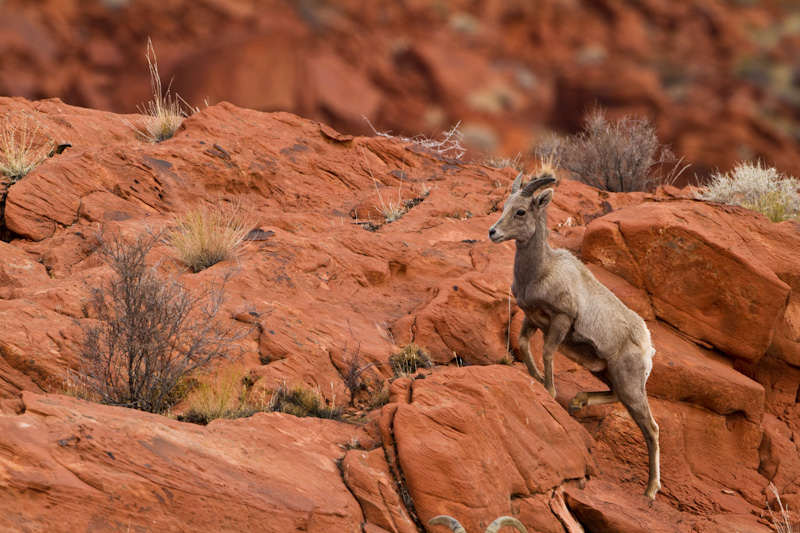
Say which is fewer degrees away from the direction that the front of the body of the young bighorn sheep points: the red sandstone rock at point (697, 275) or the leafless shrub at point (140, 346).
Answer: the leafless shrub

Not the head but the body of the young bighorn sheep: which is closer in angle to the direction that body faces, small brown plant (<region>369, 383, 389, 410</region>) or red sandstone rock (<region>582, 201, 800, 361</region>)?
the small brown plant

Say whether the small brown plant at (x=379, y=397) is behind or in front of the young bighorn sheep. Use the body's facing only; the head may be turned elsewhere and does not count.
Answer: in front

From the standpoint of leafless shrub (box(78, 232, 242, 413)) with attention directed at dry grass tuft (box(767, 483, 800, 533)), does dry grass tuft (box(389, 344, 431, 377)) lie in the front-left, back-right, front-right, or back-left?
front-left

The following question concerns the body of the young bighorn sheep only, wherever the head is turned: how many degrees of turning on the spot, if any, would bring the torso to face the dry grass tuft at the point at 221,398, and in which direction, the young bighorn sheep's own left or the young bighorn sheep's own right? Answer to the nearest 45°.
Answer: approximately 45° to the young bighorn sheep's own left

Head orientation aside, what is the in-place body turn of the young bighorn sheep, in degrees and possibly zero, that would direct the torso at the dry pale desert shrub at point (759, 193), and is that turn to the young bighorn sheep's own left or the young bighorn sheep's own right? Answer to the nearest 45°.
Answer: approximately 90° to the young bighorn sheep's own right

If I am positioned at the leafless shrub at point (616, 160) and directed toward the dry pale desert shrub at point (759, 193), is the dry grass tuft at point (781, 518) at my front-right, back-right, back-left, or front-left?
front-right

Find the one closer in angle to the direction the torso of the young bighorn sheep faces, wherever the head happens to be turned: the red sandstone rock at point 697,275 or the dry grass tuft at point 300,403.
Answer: the dry grass tuft

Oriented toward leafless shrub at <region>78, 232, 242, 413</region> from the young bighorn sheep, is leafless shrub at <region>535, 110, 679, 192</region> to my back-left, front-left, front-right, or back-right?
back-right

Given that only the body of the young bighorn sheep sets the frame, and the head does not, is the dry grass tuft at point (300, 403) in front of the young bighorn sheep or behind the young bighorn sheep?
in front

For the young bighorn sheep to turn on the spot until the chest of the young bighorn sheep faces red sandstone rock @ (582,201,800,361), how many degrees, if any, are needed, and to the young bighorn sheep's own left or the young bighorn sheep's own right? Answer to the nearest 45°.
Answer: approximately 135° to the young bighorn sheep's own right

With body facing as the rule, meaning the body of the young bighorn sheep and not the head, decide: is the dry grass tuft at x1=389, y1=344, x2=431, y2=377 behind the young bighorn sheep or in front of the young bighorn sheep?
in front

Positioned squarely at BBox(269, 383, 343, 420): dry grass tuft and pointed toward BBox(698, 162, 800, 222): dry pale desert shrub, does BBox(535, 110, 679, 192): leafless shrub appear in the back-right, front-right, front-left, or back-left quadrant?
front-left

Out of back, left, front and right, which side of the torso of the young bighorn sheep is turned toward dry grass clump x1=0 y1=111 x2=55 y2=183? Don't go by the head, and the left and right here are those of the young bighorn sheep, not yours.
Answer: front

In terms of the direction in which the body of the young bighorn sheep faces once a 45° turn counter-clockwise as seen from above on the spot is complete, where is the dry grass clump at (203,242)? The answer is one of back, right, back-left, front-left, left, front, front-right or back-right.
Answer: front-right

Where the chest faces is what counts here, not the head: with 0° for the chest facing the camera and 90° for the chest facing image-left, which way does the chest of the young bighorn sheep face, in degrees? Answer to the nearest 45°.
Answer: approximately 90°
